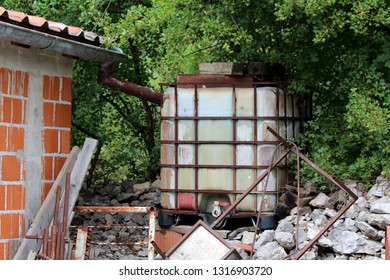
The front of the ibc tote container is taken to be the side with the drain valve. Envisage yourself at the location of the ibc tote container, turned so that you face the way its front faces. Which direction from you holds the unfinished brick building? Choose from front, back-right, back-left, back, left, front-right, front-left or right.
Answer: front-right

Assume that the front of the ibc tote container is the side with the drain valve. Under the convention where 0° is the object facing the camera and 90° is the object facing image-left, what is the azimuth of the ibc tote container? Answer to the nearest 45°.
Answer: approximately 0°

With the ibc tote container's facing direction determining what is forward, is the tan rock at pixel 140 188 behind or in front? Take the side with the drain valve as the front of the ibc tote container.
behind

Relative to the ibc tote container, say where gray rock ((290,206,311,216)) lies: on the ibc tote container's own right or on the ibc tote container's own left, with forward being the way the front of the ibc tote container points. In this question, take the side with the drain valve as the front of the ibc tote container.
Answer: on the ibc tote container's own left

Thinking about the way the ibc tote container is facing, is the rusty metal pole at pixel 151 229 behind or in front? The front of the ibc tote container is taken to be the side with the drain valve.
in front

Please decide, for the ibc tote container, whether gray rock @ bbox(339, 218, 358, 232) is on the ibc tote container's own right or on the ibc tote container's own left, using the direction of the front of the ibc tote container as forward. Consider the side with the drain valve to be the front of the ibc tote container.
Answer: on the ibc tote container's own left

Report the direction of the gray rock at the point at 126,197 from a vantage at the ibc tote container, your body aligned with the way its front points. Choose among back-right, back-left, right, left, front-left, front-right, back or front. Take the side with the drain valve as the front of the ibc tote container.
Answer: back-right

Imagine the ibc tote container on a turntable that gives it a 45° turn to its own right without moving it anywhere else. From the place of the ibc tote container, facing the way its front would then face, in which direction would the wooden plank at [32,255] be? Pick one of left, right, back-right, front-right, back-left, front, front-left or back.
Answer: front

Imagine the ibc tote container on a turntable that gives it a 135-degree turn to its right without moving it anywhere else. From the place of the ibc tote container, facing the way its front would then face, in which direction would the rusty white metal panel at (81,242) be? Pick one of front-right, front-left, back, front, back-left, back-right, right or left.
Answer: left
